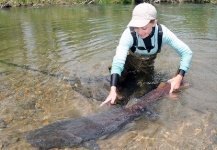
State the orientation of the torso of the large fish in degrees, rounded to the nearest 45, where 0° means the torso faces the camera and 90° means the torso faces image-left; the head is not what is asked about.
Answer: approximately 45°
